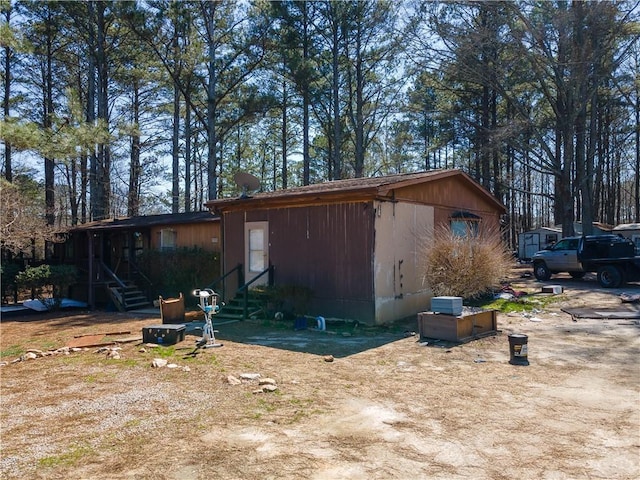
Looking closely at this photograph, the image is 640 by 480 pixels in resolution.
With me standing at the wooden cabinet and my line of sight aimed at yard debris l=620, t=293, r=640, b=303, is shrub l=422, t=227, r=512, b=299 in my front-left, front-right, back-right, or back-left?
front-left

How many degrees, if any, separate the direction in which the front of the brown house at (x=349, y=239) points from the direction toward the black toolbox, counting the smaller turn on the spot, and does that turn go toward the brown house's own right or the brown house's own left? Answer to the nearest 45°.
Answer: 0° — it already faces it

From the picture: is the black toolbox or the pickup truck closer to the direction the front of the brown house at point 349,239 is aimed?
the black toolbox

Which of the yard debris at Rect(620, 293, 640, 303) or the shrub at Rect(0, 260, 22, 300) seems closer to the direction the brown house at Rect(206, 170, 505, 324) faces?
the shrub

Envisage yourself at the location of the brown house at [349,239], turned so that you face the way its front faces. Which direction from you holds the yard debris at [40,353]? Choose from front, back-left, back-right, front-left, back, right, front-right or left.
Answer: front

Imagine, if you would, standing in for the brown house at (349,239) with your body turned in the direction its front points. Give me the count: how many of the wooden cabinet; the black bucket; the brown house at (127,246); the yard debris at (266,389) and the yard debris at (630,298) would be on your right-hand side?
1

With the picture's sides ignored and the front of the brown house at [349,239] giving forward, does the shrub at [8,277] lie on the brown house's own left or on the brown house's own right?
on the brown house's own right

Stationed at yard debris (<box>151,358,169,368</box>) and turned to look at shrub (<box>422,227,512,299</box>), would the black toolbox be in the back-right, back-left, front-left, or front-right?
front-left

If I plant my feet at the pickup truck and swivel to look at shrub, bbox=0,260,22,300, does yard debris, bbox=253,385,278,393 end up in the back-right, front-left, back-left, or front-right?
front-left

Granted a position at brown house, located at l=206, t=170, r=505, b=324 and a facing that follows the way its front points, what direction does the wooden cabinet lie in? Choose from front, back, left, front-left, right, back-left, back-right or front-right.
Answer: left

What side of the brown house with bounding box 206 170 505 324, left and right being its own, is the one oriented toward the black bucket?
left

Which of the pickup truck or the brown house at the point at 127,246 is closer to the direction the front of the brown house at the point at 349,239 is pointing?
the brown house

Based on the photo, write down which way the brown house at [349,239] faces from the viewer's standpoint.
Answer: facing the viewer and to the left of the viewer

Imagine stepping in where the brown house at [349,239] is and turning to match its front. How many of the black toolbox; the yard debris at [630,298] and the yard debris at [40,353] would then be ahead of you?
2

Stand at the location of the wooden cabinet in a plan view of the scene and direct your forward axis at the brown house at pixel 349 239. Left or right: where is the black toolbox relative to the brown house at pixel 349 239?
left
